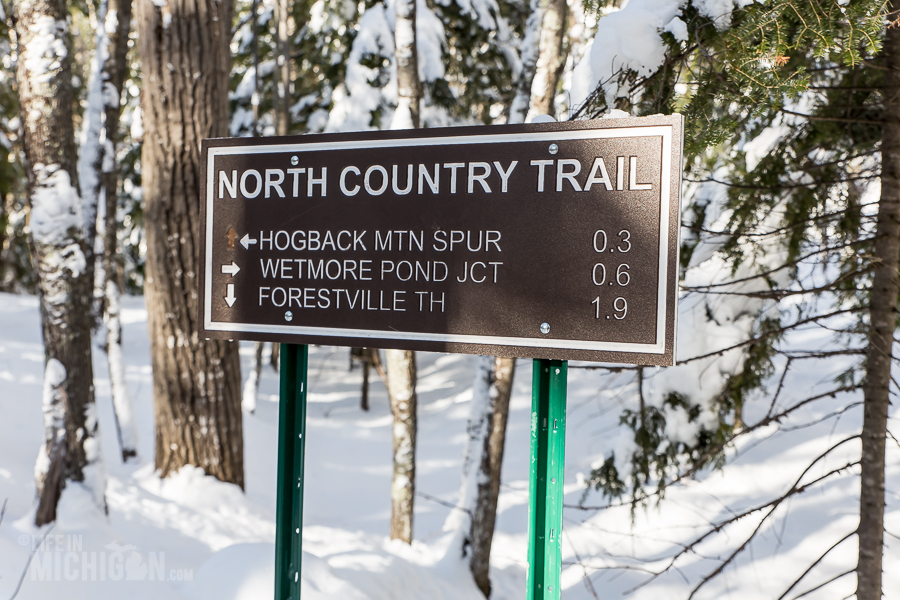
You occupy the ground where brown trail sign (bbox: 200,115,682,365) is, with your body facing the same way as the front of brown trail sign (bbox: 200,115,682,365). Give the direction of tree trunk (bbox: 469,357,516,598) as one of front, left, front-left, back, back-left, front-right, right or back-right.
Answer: back-right

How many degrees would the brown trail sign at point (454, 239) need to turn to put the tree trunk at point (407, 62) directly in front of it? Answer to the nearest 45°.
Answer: approximately 135° to its right

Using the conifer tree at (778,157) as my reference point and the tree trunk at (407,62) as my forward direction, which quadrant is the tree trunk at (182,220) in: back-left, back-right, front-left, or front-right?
front-left

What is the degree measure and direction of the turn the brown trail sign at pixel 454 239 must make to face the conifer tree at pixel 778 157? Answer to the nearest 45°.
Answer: approximately 180°

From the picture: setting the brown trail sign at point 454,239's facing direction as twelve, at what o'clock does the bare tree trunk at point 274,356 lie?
The bare tree trunk is roughly at 4 o'clock from the brown trail sign.

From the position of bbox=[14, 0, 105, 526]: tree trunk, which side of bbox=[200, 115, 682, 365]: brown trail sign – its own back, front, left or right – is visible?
right

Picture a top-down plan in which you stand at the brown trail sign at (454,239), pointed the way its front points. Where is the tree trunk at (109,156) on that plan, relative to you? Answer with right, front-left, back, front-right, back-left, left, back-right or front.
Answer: right
